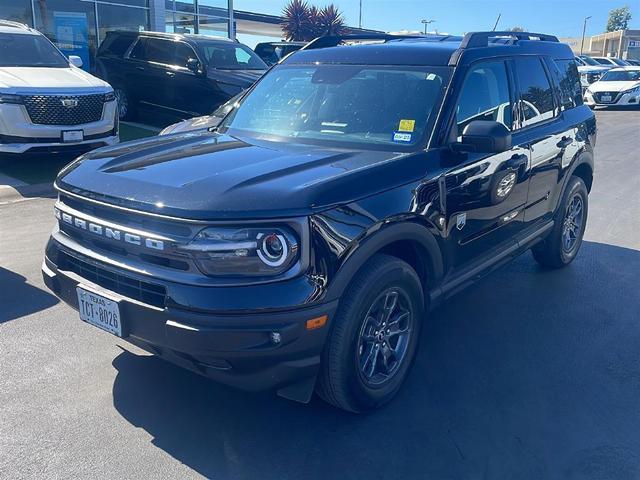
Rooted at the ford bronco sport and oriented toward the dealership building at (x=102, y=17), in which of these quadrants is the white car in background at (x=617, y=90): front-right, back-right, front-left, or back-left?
front-right

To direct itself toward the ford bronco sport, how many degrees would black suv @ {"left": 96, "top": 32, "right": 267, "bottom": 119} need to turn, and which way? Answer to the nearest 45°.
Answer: approximately 45° to its right

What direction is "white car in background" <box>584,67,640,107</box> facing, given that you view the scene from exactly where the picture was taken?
facing the viewer and to the left of the viewer

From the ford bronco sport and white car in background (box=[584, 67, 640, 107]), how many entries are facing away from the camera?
0

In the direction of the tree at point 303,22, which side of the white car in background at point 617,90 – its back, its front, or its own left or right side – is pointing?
right

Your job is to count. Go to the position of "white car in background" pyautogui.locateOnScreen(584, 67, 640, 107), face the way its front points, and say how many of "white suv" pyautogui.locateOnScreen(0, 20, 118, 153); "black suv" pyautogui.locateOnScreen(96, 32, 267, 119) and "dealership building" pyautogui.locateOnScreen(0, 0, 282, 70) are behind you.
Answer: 0

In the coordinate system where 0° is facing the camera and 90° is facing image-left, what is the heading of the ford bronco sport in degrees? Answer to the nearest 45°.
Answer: approximately 45°

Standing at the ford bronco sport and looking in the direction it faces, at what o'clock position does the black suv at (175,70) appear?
The black suv is roughly at 4 o'clock from the ford bronco sport.

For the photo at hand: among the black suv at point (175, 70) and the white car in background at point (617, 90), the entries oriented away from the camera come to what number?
0

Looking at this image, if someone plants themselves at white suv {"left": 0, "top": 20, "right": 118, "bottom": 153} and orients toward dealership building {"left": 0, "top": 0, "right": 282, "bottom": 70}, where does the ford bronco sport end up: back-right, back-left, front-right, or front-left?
back-right

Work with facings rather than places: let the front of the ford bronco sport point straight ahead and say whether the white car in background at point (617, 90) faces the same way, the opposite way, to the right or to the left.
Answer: the same way

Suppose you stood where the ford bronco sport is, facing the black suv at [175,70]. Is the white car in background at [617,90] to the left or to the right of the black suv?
right

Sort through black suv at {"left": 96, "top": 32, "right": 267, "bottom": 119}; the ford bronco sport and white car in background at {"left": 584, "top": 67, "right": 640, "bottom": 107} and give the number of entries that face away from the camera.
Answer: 0
